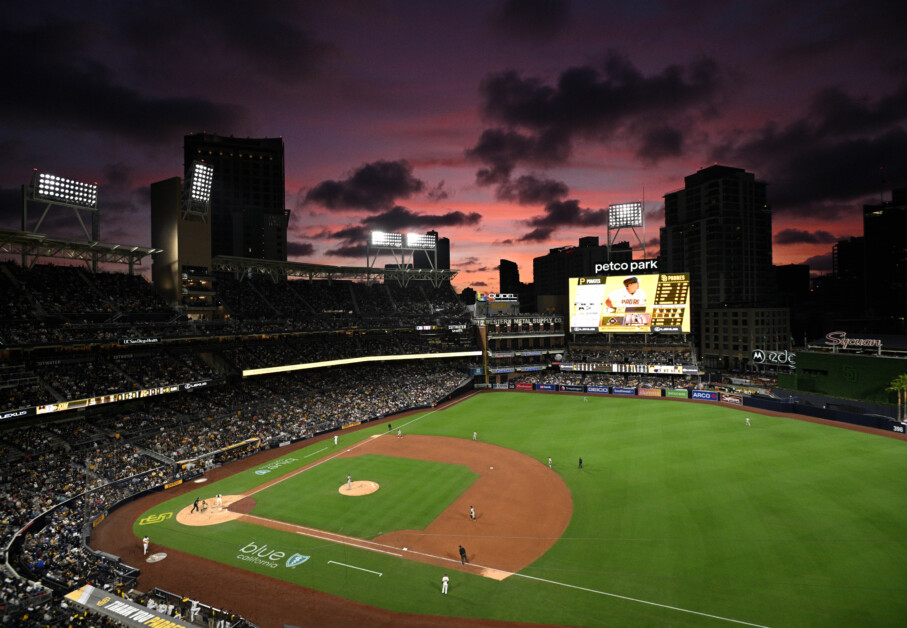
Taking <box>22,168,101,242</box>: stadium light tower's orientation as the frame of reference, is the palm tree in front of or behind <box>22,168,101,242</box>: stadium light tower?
in front

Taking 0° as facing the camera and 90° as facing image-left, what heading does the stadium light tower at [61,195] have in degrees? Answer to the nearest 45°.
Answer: approximately 315°
